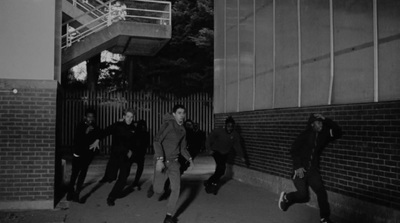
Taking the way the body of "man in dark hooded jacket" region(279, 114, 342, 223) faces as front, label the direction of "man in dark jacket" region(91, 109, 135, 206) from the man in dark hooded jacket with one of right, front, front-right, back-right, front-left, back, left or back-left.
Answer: back-right

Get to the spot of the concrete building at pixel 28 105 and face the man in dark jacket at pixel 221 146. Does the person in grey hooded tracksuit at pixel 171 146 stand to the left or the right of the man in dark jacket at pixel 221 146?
right

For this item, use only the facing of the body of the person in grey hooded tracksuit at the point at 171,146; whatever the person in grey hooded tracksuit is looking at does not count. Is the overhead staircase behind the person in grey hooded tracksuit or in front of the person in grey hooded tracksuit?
behind

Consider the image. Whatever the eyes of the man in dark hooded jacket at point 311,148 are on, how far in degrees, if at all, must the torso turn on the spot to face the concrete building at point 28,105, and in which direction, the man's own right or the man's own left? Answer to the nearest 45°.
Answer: approximately 135° to the man's own right

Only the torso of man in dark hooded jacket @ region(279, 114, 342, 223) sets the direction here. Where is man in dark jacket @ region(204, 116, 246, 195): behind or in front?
behind

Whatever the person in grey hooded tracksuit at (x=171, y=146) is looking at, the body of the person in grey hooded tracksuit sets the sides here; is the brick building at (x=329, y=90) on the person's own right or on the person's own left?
on the person's own left

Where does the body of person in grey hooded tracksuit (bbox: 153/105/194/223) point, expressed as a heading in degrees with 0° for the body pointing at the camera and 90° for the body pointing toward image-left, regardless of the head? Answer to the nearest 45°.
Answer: approximately 315°
